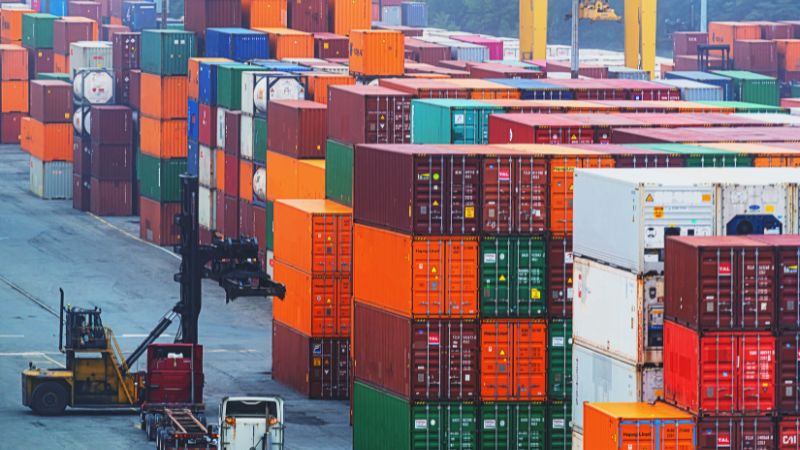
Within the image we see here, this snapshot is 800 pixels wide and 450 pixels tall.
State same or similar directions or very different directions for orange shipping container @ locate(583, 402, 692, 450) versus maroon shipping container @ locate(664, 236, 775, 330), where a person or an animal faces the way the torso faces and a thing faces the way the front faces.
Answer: same or similar directions

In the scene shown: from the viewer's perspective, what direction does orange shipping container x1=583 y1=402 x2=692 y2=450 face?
toward the camera

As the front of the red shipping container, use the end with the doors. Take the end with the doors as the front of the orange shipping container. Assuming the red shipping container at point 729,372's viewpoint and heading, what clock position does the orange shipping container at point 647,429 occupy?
The orange shipping container is roughly at 3 o'clock from the red shipping container.

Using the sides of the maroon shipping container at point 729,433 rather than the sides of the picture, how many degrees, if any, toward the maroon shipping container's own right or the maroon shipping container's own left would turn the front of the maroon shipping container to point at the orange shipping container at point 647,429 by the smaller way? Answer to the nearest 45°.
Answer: approximately 90° to the maroon shipping container's own right

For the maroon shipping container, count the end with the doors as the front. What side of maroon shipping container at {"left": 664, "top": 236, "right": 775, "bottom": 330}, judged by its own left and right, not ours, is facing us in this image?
front

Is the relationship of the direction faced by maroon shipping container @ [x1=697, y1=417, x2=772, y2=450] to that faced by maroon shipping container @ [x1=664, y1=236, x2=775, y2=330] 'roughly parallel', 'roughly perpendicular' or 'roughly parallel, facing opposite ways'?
roughly parallel

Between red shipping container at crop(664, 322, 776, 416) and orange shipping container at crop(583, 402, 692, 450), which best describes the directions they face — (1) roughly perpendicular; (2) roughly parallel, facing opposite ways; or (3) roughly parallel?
roughly parallel

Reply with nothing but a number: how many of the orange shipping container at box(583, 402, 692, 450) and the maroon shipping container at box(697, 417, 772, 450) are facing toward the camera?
2

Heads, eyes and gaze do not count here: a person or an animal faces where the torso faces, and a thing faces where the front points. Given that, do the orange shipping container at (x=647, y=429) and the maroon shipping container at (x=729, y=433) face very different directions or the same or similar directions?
same or similar directions

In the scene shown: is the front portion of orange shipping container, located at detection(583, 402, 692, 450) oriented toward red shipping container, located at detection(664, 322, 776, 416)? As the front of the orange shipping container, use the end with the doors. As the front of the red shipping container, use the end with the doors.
no

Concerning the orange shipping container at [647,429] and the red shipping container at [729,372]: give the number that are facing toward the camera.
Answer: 2

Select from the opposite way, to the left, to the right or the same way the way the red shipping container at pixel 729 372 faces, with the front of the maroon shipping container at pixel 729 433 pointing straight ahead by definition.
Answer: the same way

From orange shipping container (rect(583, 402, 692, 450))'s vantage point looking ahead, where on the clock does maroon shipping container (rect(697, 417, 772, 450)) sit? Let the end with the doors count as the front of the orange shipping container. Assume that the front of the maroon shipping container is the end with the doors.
The maroon shipping container is roughly at 9 o'clock from the orange shipping container.
